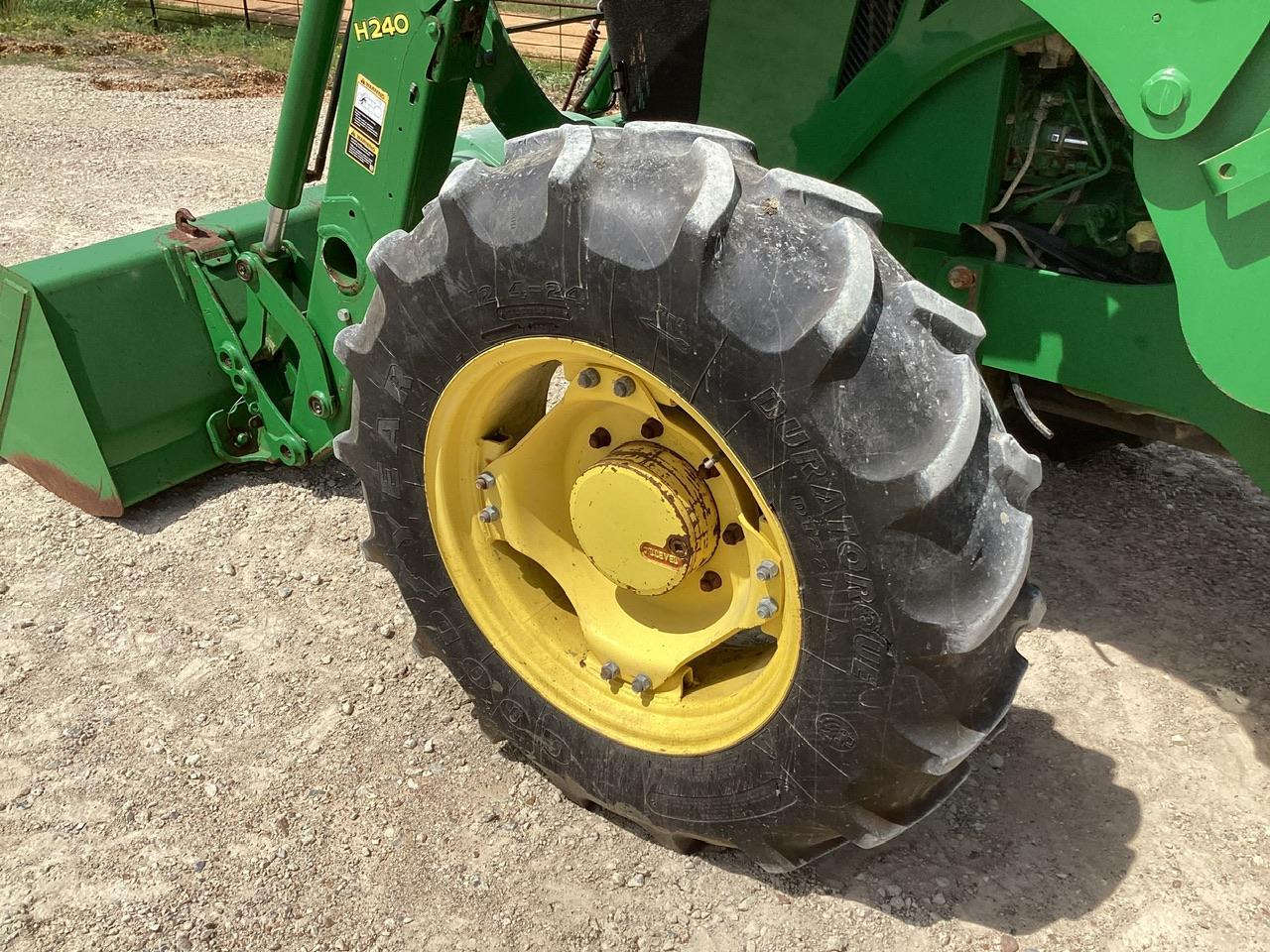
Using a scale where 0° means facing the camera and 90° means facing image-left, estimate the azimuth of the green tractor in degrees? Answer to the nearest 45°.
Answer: approximately 135°

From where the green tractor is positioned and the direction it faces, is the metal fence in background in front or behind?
in front
